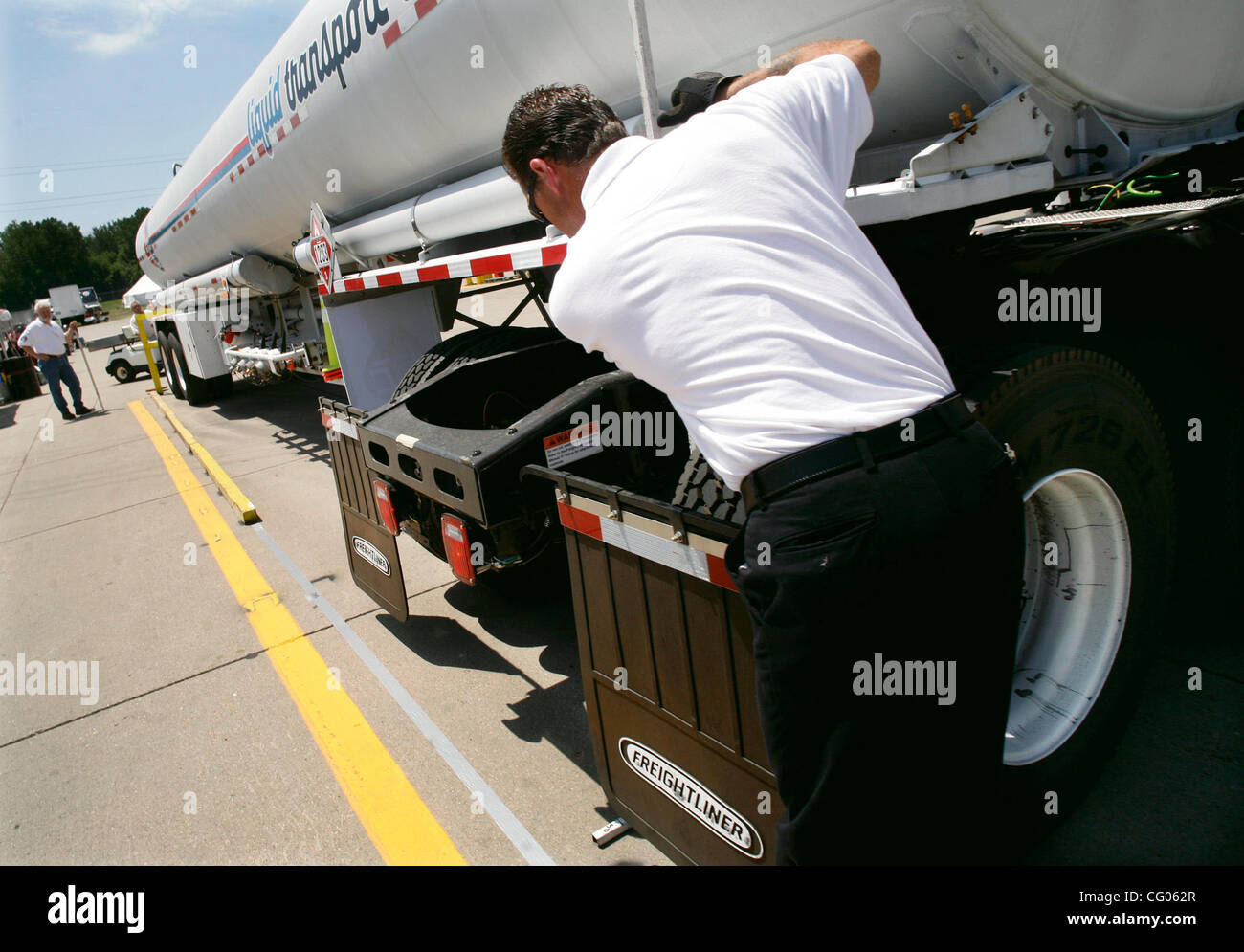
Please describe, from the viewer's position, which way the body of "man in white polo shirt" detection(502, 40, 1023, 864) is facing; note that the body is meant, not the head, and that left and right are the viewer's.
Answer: facing away from the viewer and to the left of the viewer

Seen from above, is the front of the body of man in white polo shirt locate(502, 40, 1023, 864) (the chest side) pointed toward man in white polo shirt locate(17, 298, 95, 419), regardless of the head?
yes

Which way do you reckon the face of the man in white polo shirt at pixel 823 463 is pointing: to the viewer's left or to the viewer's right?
to the viewer's left

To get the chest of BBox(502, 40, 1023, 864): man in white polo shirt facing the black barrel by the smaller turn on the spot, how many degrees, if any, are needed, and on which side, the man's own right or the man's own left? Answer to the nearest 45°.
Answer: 0° — they already face it

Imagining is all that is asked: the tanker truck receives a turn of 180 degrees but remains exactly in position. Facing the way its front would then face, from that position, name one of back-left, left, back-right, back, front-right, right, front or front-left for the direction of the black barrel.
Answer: front

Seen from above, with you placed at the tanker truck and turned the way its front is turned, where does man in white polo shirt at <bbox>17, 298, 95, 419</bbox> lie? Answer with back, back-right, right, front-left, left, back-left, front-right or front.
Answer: back

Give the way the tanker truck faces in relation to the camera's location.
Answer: facing the viewer and to the right of the viewer

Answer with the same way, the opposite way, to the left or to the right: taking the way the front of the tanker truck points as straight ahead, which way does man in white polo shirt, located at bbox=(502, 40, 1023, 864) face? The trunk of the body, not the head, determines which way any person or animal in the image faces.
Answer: the opposite way
